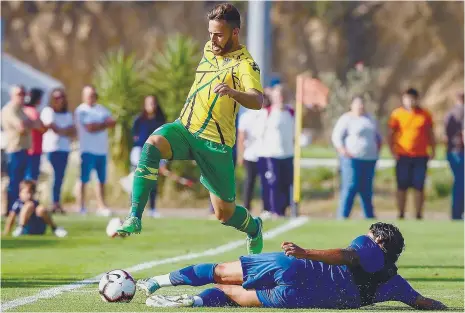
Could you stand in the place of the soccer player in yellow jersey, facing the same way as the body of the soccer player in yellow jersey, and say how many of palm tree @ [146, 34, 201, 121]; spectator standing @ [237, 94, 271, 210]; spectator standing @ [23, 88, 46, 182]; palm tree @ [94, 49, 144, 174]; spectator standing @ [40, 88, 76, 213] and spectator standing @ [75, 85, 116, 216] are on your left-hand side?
0

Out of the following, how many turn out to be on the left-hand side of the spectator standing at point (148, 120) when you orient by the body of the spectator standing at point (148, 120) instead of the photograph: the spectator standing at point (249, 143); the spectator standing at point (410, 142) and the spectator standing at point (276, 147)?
3

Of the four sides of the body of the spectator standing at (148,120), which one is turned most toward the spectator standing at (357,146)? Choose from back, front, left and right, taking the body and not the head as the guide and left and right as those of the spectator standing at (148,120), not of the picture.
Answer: left

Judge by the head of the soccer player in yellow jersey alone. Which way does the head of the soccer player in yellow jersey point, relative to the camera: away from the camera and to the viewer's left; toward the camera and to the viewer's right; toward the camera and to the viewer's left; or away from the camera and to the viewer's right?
toward the camera and to the viewer's left

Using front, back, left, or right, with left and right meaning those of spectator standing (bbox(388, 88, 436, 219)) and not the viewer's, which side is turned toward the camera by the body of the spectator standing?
front

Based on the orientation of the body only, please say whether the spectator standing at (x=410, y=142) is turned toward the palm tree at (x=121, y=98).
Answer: no

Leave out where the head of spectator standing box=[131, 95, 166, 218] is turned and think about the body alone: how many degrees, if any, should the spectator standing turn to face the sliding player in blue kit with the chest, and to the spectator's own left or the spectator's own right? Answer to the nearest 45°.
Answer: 0° — they already face them

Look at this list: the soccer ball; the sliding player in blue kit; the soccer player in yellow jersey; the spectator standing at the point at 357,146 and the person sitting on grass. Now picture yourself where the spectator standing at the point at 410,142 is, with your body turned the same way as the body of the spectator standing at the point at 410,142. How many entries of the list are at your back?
0

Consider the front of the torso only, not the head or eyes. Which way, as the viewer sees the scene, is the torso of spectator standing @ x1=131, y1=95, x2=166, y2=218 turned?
toward the camera

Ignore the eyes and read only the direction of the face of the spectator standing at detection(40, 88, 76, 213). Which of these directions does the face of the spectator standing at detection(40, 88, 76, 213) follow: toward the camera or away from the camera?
toward the camera

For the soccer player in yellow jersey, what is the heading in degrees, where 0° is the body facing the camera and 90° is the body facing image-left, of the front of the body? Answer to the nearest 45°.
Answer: approximately 45°

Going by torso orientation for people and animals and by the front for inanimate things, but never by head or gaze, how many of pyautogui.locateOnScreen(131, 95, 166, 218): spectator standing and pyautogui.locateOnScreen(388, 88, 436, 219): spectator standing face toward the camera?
2

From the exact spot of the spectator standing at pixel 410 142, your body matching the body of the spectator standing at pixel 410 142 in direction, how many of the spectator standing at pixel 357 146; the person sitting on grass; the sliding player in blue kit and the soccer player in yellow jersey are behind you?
0
